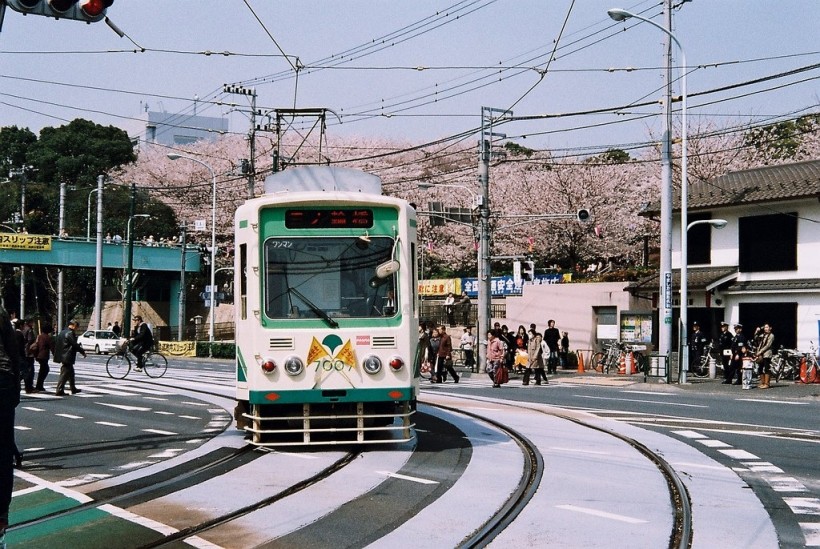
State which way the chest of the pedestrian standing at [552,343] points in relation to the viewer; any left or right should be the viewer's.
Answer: facing the viewer

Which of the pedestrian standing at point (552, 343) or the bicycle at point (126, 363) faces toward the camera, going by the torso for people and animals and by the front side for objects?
the pedestrian standing

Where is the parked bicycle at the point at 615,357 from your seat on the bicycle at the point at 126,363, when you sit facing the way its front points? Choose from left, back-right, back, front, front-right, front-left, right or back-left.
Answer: back

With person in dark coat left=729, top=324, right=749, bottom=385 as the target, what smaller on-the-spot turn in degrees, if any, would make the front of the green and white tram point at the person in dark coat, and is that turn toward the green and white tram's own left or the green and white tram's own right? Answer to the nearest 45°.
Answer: approximately 135° to the green and white tram's own left

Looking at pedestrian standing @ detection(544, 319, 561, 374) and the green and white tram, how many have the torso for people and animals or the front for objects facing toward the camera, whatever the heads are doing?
2

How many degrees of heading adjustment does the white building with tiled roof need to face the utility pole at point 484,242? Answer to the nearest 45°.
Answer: approximately 45° to its right

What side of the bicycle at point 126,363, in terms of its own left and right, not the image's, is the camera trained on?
left

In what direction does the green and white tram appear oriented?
toward the camera

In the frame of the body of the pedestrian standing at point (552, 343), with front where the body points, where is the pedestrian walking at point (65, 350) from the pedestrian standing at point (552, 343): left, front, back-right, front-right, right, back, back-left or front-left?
front-right

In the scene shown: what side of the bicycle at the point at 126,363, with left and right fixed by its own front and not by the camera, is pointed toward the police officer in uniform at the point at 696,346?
back

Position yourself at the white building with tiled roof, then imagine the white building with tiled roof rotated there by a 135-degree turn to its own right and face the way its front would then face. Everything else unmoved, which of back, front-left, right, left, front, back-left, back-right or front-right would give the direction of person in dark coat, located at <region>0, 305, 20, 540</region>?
back

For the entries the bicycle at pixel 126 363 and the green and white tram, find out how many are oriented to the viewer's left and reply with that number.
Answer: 1

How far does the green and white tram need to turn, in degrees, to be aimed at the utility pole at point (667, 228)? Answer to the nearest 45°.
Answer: approximately 135° to its left

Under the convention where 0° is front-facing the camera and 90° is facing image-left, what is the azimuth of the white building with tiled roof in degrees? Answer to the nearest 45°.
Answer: approximately 45°

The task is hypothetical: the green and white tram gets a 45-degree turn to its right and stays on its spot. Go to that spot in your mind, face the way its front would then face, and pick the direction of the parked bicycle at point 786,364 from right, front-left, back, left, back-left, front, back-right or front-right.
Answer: back

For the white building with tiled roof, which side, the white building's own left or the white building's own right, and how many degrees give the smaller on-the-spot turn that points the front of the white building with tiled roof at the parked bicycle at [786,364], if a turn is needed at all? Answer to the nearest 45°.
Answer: approximately 45° to the white building's own left

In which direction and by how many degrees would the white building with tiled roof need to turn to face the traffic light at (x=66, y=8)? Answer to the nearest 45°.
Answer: approximately 45° to its left

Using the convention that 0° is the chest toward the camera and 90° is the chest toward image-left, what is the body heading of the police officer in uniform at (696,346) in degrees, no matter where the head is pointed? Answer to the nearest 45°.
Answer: approximately 45°
